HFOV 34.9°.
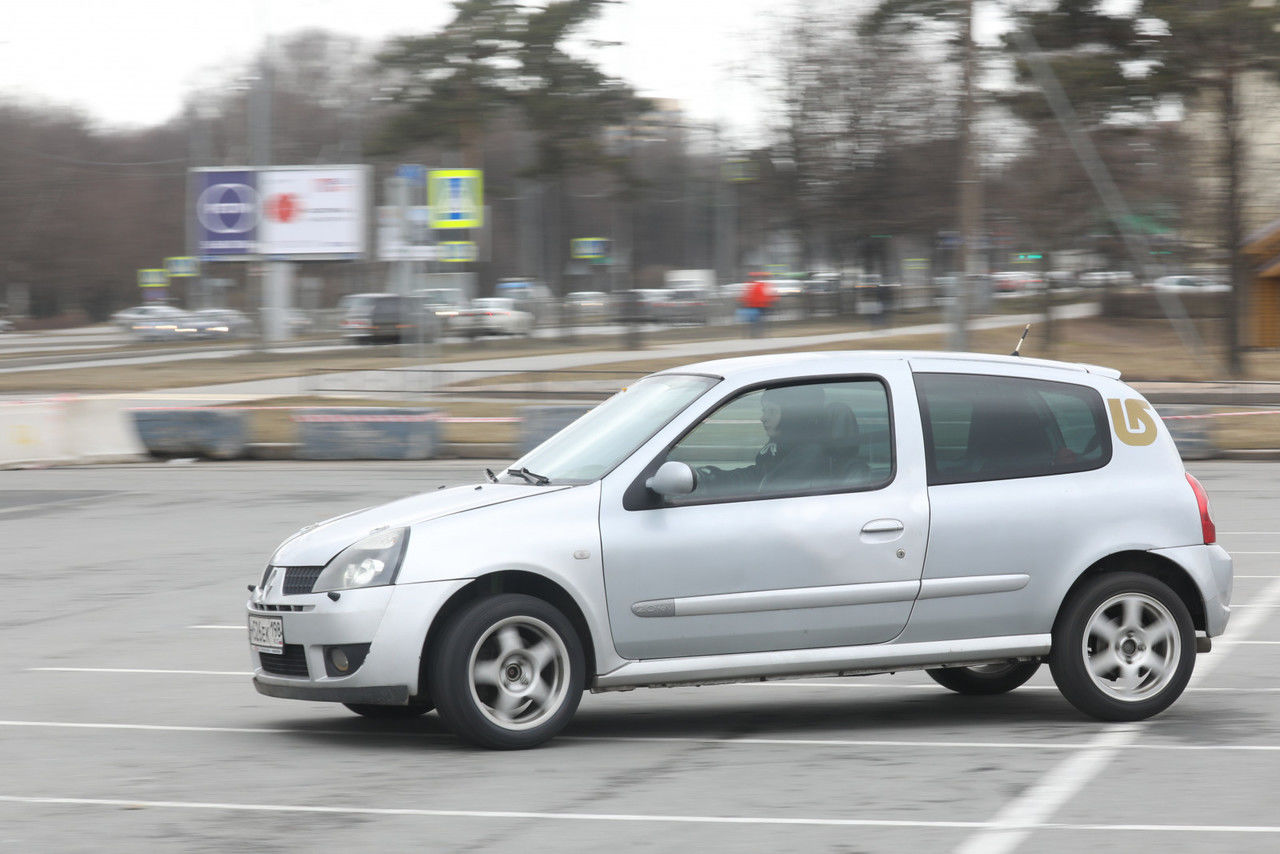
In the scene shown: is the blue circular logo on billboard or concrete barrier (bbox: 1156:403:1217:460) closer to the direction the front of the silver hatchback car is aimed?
the blue circular logo on billboard

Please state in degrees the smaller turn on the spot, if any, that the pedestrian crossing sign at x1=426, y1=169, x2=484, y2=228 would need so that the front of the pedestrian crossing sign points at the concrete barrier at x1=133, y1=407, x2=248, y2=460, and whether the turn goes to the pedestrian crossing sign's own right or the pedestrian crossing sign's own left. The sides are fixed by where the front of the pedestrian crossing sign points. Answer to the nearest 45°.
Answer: approximately 45° to the pedestrian crossing sign's own right

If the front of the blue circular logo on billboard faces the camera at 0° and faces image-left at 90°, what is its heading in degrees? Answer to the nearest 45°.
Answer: approximately 0°

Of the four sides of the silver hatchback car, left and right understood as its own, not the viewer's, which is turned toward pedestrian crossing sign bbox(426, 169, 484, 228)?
right

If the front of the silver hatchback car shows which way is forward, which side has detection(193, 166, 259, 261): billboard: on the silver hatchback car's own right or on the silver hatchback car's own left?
on the silver hatchback car's own right

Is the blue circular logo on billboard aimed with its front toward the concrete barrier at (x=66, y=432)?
yes

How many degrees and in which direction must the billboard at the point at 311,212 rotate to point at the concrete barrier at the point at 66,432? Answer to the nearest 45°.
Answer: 0° — it already faces it

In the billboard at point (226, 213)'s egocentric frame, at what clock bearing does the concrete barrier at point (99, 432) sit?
The concrete barrier is roughly at 12 o'clock from the billboard.

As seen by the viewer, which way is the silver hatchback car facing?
to the viewer's left
